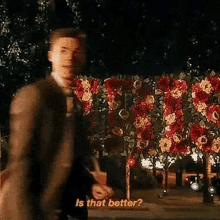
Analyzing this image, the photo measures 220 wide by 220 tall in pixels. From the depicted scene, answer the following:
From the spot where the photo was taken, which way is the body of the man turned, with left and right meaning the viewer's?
facing the viewer and to the right of the viewer

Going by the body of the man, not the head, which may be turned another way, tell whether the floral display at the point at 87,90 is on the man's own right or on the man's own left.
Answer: on the man's own left

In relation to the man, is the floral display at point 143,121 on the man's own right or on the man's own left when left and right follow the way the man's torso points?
on the man's own left

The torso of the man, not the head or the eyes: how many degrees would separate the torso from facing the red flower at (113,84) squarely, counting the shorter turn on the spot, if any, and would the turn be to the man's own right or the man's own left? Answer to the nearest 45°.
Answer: approximately 135° to the man's own left

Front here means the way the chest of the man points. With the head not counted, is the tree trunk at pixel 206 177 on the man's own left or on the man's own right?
on the man's own left

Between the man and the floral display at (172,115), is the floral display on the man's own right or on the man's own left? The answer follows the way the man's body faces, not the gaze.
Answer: on the man's own left

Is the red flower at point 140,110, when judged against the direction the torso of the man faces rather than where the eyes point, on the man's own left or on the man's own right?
on the man's own left
